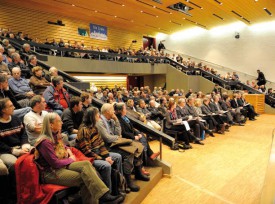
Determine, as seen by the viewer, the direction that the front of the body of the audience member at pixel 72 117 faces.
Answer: to the viewer's right

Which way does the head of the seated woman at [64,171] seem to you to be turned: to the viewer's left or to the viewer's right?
to the viewer's right

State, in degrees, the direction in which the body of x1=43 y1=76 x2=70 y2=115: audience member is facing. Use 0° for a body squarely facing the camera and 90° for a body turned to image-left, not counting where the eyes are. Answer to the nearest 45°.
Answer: approximately 315°

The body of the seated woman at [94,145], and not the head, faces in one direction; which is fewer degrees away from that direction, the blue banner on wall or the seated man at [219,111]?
the seated man

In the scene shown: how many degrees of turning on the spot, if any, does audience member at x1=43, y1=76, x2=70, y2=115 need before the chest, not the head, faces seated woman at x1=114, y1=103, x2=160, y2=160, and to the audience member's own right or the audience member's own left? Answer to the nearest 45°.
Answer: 0° — they already face them

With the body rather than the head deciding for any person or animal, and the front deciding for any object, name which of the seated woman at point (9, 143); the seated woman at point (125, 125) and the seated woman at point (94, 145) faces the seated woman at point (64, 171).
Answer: the seated woman at point (9, 143)

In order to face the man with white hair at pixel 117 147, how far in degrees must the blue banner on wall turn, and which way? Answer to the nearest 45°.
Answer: approximately 45° to its right

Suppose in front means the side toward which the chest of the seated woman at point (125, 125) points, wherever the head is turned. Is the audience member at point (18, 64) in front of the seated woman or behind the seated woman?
behind

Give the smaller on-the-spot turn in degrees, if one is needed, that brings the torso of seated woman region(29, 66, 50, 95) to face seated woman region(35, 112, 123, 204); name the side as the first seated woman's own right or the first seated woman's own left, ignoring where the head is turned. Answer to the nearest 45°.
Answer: approximately 45° to the first seated woman's own right

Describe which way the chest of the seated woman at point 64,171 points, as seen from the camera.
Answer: to the viewer's right

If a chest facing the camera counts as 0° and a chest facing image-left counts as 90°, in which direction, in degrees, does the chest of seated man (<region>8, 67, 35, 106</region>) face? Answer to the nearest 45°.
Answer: approximately 315°

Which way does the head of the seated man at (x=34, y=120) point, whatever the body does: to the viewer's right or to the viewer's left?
to the viewer's right

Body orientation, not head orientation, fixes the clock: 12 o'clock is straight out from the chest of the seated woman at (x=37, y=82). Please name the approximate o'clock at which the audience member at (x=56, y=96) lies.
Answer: The audience member is roughly at 1 o'clock from the seated woman.

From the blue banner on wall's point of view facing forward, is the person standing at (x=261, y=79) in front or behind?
in front

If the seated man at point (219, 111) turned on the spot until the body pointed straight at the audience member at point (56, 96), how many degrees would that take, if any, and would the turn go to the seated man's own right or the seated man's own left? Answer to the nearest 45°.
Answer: approximately 90° to the seated man's own right

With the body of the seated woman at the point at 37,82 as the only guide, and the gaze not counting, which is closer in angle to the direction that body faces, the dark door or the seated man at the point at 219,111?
the seated man

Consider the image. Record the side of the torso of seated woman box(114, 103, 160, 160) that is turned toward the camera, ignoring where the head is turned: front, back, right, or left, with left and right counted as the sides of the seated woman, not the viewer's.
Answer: right

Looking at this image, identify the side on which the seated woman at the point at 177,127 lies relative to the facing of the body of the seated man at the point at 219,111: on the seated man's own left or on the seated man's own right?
on the seated man's own right
